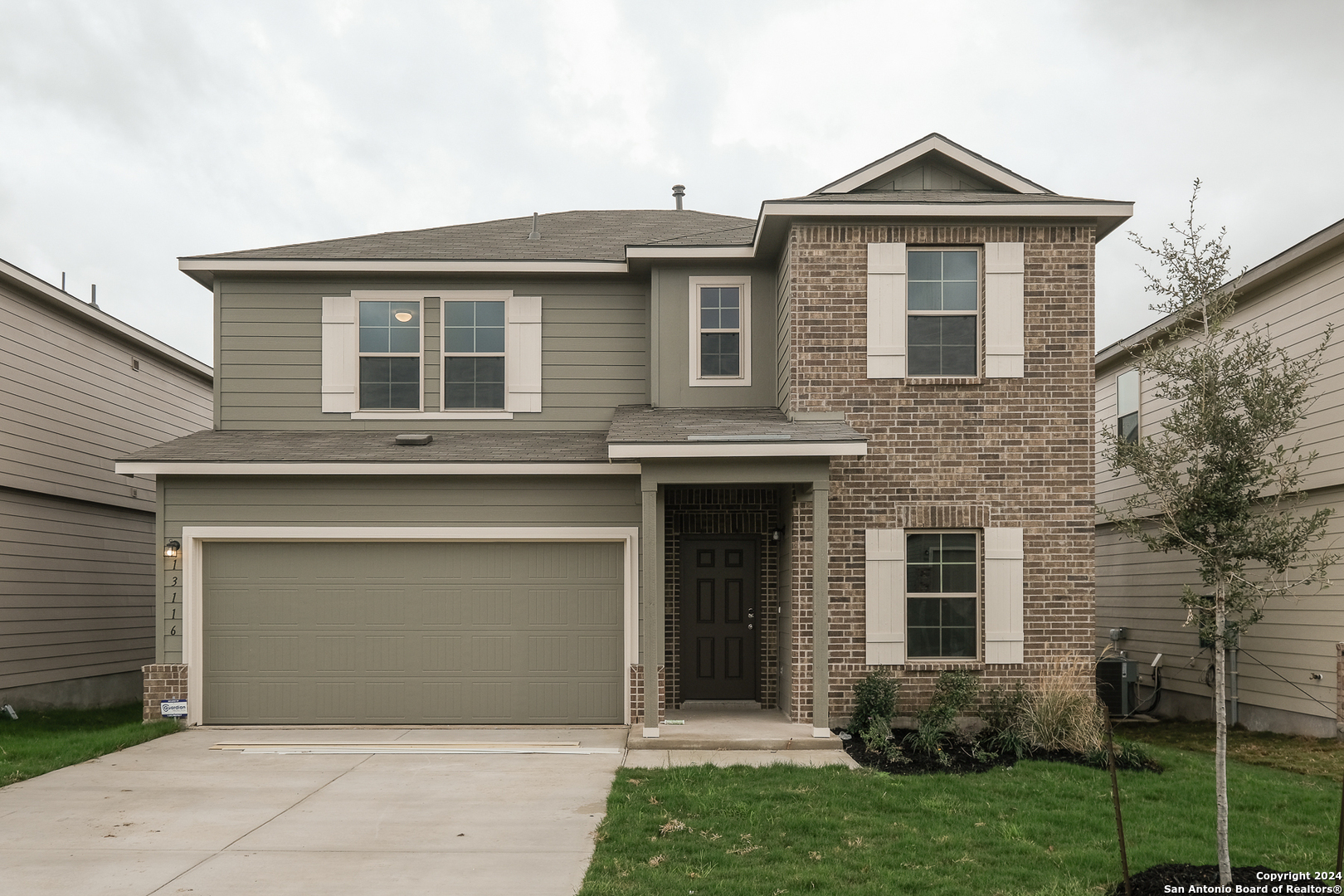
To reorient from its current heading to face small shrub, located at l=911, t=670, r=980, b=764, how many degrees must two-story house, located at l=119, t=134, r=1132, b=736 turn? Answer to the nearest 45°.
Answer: approximately 45° to its left

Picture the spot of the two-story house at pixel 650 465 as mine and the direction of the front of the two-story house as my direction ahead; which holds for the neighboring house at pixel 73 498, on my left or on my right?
on my right

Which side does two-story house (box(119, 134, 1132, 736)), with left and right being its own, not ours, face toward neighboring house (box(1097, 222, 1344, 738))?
left

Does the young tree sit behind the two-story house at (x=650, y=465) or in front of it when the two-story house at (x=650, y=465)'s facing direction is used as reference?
in front

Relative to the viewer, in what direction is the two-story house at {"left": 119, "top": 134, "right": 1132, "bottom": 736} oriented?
toward the camera

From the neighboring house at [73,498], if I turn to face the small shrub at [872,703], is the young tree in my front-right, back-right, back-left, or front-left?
front-right

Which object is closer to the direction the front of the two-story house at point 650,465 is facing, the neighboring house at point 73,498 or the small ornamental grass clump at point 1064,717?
the small ornamental grass clump

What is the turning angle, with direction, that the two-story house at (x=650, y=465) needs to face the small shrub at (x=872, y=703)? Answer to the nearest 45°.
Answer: approximately 45° to its left
